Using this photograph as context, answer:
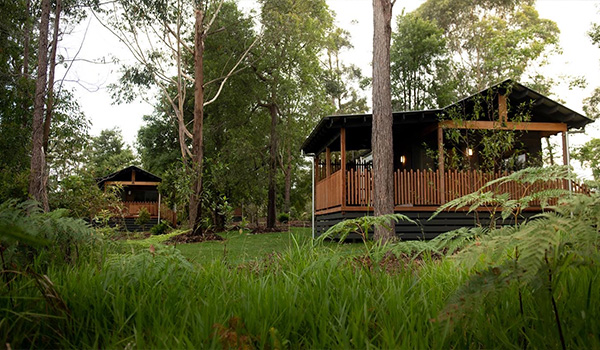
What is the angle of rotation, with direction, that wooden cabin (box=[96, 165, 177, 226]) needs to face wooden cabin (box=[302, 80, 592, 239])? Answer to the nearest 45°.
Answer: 0° — it already faces it

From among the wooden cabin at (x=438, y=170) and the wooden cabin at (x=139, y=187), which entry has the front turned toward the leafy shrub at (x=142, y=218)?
the wooden cabin at (x=139, y=187)

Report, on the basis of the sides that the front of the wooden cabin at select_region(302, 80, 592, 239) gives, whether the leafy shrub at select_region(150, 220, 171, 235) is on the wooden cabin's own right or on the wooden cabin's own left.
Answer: on the wooden cabin's own right

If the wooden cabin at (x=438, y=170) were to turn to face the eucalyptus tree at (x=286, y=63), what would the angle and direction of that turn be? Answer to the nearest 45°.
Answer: approximately 135° to its right

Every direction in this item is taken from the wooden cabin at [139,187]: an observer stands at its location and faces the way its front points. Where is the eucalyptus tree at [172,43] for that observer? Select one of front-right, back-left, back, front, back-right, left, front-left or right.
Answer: front

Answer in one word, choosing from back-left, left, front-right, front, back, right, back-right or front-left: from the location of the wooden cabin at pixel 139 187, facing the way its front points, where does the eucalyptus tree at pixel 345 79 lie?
left

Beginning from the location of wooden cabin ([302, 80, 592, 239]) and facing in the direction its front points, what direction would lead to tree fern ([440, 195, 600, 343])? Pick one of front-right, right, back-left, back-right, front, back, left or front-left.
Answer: front

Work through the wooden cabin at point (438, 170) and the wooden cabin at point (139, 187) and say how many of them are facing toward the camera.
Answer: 2

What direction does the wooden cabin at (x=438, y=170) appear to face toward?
toward the camera

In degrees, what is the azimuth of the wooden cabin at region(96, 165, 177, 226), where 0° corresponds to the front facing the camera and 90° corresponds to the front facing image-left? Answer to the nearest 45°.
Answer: approximately 0°

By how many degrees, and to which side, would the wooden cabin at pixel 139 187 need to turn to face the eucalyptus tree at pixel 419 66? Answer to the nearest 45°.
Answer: approximately 45° to its left

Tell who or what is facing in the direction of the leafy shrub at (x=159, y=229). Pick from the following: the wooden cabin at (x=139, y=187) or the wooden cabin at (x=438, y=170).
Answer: the wooden cabin at (x=139, y=187)

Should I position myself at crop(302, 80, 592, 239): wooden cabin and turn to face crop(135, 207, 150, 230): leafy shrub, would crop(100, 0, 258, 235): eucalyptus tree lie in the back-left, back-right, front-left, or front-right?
front-left

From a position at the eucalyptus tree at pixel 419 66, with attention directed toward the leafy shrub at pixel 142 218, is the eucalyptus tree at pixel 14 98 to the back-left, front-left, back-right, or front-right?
front-left

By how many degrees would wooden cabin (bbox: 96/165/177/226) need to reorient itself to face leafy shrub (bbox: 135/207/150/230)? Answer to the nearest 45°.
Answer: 0° — it already faces it
